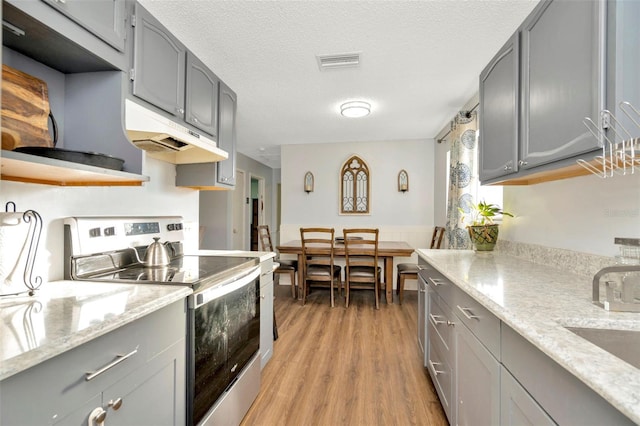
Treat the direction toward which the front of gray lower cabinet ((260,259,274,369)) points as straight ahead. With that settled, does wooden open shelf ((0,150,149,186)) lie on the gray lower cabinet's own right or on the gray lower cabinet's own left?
on the gray lower cabinet's own right

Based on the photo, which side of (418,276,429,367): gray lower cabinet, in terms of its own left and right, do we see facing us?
left

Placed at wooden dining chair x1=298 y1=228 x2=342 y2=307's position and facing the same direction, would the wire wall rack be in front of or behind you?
behind

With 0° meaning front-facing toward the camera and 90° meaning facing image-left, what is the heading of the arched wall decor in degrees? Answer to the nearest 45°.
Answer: approximately 0°

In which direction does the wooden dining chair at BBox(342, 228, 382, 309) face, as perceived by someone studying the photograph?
facing away from the viewer

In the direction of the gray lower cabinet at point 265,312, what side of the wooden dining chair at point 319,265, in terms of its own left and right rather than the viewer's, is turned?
back

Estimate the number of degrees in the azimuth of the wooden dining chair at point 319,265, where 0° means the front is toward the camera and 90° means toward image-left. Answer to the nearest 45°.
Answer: approximately 180°

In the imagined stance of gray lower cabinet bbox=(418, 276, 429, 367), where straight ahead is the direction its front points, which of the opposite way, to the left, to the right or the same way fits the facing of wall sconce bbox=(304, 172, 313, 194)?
to the left

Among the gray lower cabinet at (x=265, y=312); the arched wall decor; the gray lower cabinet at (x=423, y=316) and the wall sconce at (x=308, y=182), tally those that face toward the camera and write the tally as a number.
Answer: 2

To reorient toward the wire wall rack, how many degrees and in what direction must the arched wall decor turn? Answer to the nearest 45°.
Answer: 0° — it already faces it

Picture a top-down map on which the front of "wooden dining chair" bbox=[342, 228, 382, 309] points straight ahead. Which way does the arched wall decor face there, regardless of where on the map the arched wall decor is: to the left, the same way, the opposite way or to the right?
the opposite way

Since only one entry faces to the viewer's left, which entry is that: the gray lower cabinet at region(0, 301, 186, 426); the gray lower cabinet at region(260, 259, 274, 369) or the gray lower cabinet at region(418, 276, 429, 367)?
the gray lower cabinet at region(418, 276, 429, 367)

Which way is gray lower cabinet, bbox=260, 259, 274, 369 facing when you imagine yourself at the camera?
facing to the right of the viewer

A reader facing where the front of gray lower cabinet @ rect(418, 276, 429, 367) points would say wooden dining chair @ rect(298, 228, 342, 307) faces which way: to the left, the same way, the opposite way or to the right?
to the right
